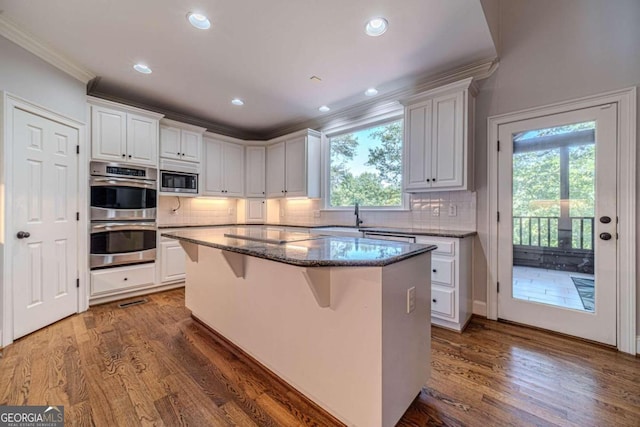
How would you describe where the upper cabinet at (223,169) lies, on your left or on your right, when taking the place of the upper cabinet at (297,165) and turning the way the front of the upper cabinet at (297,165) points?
on your right

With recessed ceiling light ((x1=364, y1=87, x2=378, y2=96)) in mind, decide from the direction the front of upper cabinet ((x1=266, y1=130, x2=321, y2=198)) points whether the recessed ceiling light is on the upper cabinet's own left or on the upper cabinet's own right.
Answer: on the upper cabinet's own left

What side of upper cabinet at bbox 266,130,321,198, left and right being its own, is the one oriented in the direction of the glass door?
left

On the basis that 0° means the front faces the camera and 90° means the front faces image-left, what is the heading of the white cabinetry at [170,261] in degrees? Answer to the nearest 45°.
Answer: approximately 315°

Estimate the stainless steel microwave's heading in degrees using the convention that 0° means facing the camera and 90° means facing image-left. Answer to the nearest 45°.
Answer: approximately 315°

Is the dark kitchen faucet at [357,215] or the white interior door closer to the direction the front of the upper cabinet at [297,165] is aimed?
the white interior door

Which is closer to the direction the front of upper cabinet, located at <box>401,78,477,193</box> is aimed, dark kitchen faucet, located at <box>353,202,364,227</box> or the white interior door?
the white interior door
